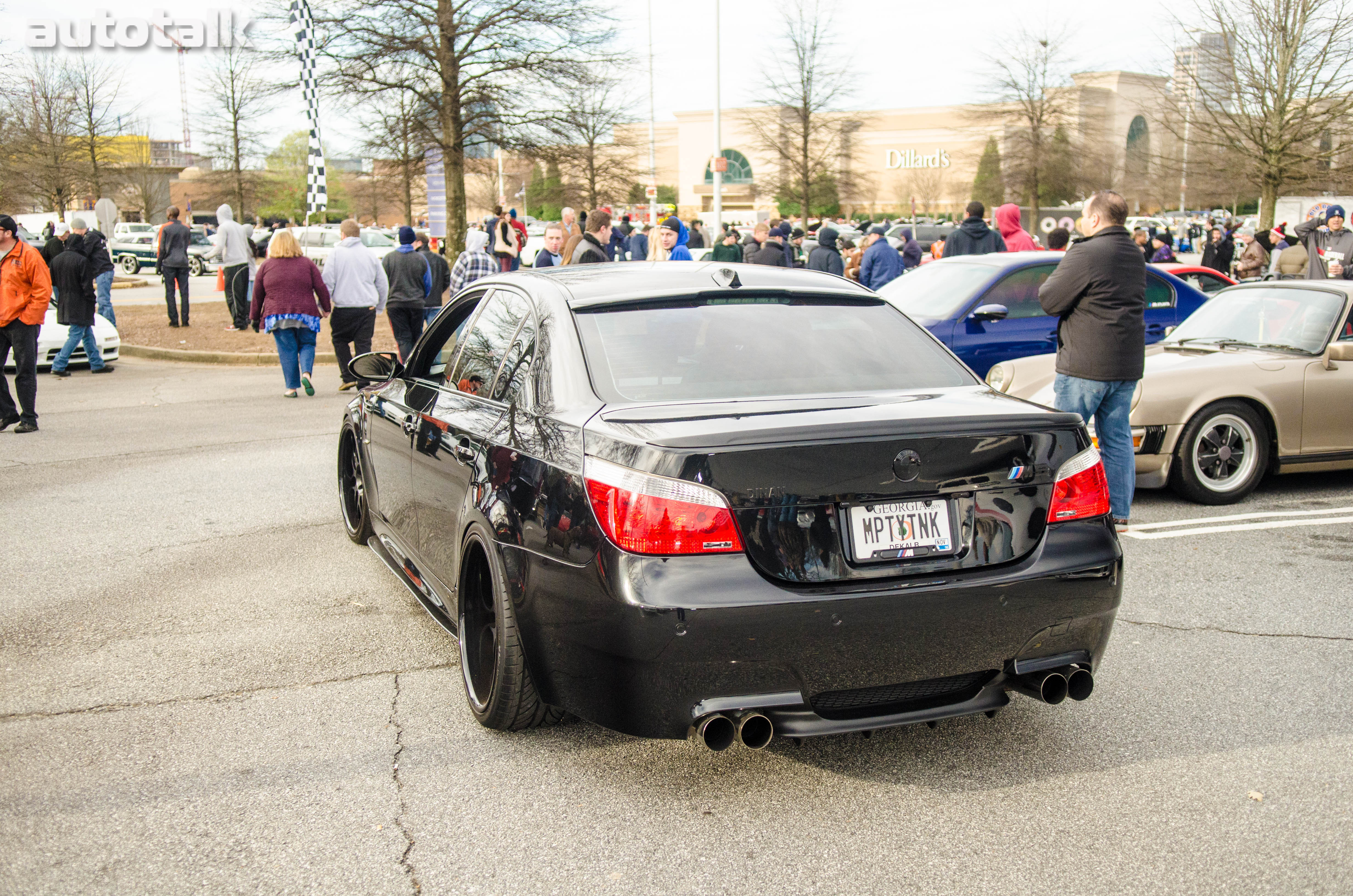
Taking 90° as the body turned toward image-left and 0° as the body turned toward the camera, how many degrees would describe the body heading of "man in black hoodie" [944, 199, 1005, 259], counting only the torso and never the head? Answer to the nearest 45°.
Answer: approximately 180°

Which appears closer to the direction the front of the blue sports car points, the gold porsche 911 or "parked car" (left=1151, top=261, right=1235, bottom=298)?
the gold porsche 911

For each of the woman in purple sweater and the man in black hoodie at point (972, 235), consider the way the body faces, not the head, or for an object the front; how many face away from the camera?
2

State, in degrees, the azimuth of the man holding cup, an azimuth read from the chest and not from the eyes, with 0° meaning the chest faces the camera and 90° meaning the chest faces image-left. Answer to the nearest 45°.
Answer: approximately 0°

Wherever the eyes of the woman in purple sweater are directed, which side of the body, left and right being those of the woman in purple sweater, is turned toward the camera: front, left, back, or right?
back

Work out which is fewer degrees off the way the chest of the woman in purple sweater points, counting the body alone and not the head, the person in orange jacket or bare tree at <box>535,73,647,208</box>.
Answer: the bare tree

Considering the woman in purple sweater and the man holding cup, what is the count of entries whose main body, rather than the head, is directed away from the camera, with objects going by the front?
1

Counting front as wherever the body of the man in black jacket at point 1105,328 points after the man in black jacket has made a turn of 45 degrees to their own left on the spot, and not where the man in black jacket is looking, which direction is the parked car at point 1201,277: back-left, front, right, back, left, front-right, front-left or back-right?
right

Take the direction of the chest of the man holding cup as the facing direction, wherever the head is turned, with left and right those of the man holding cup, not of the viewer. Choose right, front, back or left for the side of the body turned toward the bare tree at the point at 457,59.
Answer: right

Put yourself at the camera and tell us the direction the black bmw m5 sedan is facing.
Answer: facing away from the viewer and to the left of the viewer

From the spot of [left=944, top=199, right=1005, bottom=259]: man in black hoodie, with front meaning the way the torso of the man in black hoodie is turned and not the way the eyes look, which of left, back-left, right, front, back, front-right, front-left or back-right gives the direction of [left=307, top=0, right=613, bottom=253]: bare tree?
front-left

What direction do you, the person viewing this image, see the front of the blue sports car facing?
facing the viewer and to the left of the viewer

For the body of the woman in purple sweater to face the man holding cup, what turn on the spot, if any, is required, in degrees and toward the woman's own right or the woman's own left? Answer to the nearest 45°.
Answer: approximately 90° to the woman's own right

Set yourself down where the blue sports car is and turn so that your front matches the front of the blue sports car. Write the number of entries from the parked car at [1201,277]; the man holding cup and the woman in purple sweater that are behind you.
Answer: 2

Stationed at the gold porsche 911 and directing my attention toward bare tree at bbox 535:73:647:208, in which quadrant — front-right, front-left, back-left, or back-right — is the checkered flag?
front-left

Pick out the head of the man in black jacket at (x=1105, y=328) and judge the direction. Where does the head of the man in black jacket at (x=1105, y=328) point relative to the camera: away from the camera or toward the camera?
away from the camera

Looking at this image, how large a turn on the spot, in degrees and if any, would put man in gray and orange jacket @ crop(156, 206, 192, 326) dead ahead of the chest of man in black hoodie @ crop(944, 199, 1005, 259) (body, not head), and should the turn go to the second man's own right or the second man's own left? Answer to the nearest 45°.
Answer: approximately 90° to the second man's own left

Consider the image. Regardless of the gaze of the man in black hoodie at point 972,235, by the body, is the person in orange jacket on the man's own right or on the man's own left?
on the man's own left
